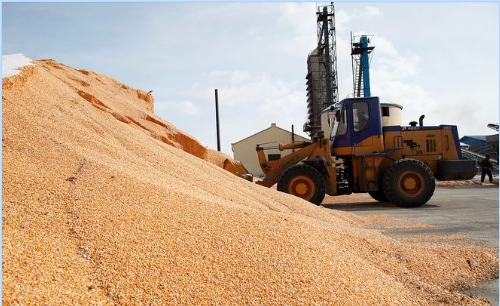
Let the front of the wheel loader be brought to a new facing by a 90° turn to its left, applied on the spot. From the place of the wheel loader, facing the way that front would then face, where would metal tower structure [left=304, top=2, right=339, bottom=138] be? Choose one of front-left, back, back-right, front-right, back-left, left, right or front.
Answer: back

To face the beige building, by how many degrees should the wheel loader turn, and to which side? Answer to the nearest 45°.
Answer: approximately 90° to its right

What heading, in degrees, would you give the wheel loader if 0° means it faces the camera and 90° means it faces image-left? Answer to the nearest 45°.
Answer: approximately 90°
